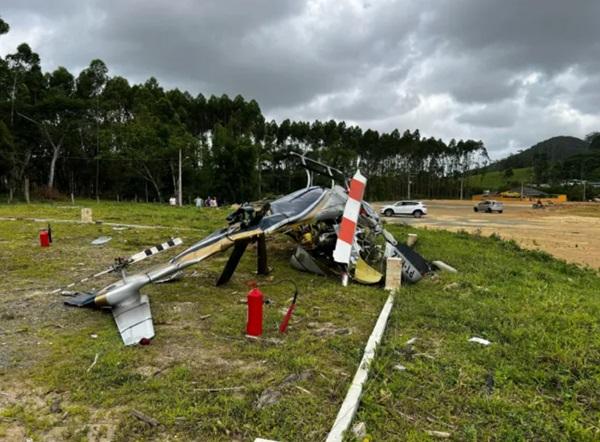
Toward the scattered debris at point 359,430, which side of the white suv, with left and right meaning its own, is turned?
left

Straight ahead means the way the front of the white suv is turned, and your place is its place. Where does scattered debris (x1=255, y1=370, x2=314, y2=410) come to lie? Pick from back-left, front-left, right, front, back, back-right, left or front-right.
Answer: left

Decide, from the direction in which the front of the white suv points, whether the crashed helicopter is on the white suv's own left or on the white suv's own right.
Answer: on the white suv's own left

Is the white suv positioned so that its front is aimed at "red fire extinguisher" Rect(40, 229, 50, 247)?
no

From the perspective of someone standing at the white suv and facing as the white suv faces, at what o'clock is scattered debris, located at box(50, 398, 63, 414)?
The scattered debris is roughly at 9 o'clock from the white suv.

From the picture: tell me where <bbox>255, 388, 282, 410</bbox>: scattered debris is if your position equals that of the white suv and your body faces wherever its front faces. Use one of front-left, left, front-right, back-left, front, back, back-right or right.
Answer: left

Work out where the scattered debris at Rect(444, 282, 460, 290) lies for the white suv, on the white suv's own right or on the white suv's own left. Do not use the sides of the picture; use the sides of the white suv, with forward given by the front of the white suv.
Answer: on the white suv's own left

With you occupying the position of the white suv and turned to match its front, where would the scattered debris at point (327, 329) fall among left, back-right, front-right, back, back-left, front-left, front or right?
left

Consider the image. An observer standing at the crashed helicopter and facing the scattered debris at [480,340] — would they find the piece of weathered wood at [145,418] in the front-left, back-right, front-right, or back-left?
front-right

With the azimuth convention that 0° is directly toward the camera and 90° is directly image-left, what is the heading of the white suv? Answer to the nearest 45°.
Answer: approximately 90°

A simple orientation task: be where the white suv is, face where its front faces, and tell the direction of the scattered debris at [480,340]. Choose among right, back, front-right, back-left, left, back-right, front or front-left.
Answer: left

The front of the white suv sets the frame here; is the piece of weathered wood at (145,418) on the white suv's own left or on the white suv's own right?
on the white suv's own left

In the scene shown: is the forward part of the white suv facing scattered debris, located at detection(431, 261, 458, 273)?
no

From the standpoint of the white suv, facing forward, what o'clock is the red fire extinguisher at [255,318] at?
The red fire extinguisher is roughly at 9 o'clock from the white suv.

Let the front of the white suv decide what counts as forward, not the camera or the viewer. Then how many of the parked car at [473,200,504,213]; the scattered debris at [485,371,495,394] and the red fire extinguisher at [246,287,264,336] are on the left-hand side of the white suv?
2

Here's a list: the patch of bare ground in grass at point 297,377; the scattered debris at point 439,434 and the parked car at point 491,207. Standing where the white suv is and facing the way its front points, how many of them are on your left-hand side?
2

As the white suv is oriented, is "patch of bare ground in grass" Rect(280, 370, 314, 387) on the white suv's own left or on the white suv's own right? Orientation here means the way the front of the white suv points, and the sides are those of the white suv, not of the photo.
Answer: on the white suv's own left

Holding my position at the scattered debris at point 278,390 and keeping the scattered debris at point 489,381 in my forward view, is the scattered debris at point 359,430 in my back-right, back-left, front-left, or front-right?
front-right
